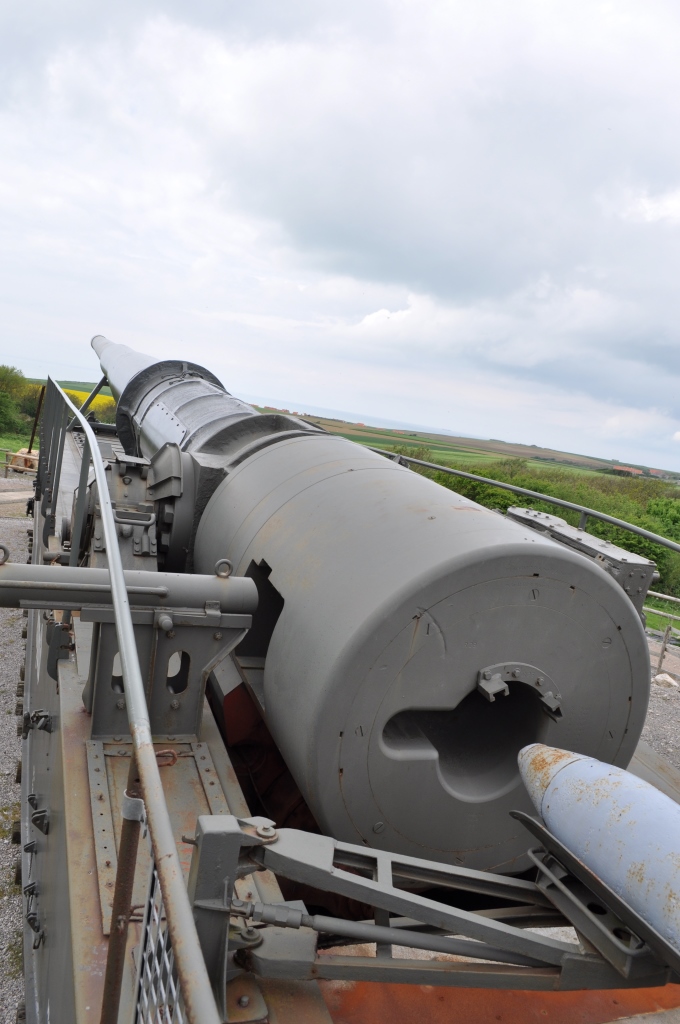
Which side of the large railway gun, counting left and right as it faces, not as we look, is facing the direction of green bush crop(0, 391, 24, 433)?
front

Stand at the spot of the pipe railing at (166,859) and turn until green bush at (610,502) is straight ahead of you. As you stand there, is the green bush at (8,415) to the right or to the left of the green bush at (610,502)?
left

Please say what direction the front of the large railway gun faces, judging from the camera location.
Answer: facing away from the viewer and to the left of the viewer

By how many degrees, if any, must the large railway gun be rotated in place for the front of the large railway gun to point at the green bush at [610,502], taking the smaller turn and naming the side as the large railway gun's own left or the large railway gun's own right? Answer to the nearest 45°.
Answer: approximately 45° to the large railway gun's own right
